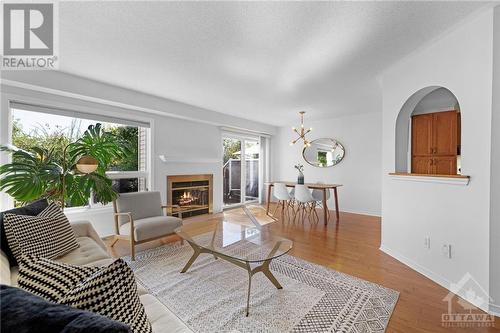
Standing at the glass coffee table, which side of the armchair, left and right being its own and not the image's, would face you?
front

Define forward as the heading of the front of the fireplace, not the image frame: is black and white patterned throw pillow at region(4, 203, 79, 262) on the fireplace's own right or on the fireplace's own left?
on the fireplace's own right

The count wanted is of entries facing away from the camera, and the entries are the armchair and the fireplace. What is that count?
0

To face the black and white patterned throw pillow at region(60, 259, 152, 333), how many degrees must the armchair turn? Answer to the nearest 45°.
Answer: approximately 45° to its right

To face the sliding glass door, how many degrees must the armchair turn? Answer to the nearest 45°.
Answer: approximately 90° to its left

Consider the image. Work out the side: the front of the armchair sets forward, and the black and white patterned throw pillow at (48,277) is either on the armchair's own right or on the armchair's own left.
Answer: on the armchair's own right

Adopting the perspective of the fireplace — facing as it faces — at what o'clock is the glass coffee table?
The glass coffee table is roughly at 1 o'clock from the fireplace.

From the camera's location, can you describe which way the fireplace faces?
facing the viewer and to the right of the viewer

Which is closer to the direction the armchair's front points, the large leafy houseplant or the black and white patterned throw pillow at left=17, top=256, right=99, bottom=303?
the black and white patterned throw pillow

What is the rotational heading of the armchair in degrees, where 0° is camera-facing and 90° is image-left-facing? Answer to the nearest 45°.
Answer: approximately 315°

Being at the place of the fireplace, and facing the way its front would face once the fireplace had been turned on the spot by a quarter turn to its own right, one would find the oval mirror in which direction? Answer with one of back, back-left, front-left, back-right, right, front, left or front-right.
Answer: back-left

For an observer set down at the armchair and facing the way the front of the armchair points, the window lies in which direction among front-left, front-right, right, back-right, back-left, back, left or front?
back

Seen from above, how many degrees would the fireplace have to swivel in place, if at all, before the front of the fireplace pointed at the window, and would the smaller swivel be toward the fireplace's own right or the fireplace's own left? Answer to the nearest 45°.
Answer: approximately 90° to the fireplace's own right
